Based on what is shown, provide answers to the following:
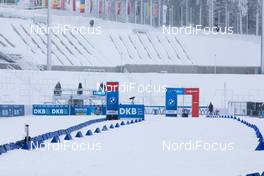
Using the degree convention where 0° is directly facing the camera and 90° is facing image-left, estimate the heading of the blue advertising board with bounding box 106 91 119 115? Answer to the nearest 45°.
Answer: approximately 0°

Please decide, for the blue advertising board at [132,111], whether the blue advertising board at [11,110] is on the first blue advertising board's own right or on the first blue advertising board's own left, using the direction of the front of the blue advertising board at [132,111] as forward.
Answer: on the first blue advertising board's own right

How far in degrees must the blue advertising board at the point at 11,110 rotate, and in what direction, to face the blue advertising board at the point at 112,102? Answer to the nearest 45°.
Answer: approximately 45° to its left

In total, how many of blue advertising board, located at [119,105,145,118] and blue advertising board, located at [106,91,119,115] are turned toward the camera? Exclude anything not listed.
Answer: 2
